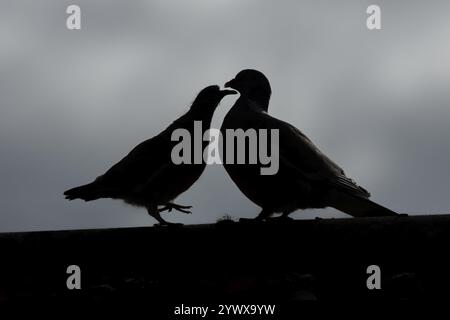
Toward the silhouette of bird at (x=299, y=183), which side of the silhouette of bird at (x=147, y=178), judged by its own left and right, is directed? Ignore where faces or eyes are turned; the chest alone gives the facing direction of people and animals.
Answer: front

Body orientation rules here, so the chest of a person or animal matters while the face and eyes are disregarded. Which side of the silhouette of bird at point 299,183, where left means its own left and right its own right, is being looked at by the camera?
left

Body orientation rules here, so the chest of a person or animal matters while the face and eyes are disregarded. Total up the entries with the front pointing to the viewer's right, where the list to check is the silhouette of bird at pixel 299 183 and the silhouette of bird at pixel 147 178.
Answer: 1

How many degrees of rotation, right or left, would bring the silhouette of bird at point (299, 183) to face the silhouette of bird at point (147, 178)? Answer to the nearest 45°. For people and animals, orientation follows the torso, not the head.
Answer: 0° — it already faces it

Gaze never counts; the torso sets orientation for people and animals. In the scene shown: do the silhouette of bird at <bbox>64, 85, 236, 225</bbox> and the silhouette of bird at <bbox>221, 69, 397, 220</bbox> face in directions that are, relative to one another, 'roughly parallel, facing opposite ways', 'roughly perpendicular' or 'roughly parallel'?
roughly parallel, facing opposite ways

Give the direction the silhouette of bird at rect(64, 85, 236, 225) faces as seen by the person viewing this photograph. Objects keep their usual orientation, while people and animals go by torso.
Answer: facing to the right of the viewer
